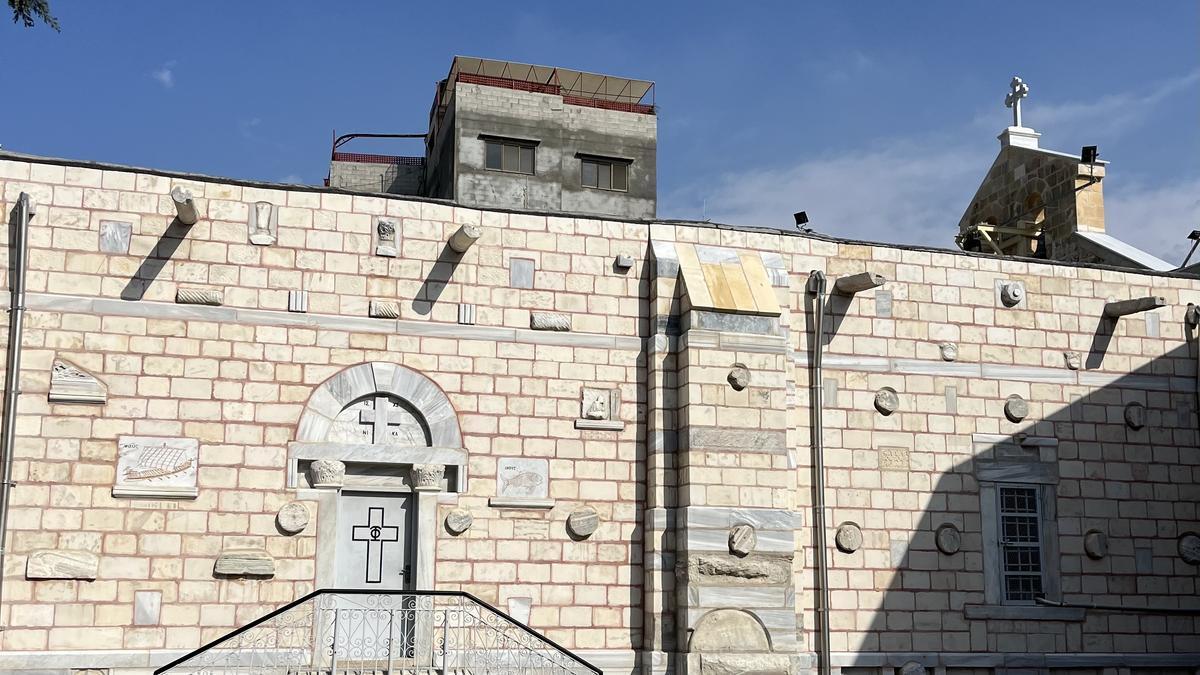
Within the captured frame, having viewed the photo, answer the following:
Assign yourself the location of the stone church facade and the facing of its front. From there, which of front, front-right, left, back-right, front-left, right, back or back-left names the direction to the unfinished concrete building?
back

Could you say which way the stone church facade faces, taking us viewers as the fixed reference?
facing the viewer
